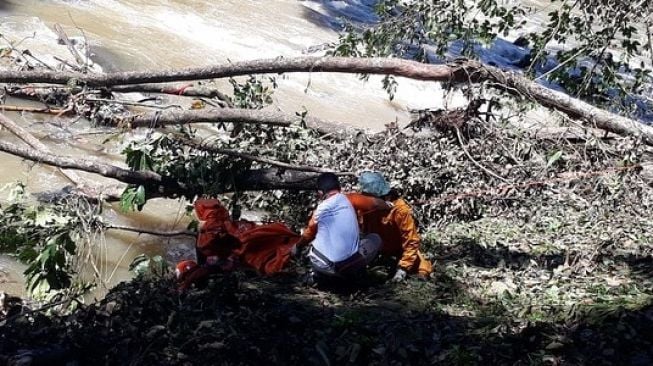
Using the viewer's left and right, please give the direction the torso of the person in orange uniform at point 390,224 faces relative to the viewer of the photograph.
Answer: facing the viewer and to the left of the viewer

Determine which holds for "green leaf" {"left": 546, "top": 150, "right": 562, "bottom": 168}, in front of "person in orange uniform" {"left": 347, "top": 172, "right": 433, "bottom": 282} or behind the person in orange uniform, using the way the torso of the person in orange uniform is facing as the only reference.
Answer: behind

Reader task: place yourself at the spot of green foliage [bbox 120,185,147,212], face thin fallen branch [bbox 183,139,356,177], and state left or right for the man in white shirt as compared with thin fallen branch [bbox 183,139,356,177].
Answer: right

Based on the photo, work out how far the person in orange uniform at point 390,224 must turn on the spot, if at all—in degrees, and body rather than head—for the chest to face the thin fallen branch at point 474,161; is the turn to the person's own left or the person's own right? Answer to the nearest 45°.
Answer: approximately 180°

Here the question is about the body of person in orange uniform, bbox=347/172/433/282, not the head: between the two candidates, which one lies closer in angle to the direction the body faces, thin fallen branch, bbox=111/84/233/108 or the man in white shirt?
the man in white shirt

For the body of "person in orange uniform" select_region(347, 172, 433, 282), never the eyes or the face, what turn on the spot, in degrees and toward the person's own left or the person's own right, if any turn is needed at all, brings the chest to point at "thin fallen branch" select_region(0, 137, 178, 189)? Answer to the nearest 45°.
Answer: approximately 45° to the person's own right

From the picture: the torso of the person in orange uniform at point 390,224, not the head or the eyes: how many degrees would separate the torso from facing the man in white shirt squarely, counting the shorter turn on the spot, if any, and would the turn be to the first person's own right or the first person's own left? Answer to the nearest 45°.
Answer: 0° — they already face them

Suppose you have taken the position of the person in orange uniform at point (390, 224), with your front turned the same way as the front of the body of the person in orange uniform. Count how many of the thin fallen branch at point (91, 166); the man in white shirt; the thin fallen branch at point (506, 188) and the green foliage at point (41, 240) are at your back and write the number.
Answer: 1

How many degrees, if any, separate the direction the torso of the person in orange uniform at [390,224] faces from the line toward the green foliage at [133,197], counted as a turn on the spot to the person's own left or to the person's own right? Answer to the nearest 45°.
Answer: approximately 45° to the person's own right

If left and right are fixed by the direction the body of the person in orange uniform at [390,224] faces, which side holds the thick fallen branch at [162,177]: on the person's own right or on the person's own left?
on the person's own right

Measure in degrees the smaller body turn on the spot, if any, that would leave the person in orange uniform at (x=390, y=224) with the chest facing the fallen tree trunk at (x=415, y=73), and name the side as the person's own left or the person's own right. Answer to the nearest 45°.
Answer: approximately 135° to the person's own right

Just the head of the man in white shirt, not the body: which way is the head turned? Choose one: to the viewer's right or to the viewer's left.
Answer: to the viewer's left

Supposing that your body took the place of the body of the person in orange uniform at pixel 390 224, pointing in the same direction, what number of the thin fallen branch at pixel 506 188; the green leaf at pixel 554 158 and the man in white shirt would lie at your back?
2

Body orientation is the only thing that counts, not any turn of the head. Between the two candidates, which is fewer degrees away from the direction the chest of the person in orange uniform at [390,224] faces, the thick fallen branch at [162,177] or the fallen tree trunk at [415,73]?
the thick fallen branch

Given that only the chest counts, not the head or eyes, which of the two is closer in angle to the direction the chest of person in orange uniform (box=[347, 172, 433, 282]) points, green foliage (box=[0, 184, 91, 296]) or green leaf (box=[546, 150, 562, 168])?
the green foliage
